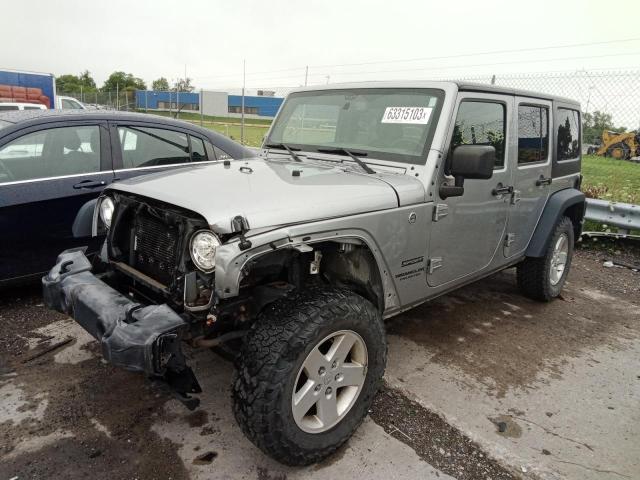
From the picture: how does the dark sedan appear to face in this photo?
to the viewer's left

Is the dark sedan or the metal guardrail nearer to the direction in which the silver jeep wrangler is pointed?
the dark sedan

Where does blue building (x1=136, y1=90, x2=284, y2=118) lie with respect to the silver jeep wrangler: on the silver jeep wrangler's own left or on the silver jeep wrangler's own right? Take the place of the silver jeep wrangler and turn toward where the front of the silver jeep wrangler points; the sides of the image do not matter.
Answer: on the silver jeep wrangler's own right

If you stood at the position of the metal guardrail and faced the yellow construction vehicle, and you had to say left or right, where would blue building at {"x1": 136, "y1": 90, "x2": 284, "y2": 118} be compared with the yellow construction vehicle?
left

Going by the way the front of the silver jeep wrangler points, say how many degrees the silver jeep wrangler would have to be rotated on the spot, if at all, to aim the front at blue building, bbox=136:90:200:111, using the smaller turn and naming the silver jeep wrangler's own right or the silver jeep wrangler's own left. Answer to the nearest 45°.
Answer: approximately 135° to the silver jeep wrangler's own right

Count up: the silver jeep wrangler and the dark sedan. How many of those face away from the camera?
0

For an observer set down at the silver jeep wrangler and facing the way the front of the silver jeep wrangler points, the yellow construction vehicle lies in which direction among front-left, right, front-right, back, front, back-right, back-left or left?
back

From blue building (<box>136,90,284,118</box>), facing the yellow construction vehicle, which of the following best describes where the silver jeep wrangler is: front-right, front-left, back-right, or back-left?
front-right

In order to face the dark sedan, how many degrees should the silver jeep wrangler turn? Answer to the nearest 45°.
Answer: approximately 90° to its right

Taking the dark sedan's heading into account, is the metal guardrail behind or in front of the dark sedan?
behind

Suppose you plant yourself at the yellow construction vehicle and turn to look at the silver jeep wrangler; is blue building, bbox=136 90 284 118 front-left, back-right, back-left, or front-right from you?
back-right

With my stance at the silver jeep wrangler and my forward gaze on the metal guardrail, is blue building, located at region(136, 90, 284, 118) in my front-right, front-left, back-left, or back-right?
front-left

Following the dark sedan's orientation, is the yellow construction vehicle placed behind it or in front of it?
behind

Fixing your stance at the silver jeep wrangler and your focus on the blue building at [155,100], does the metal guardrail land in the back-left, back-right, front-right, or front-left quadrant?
front-right
